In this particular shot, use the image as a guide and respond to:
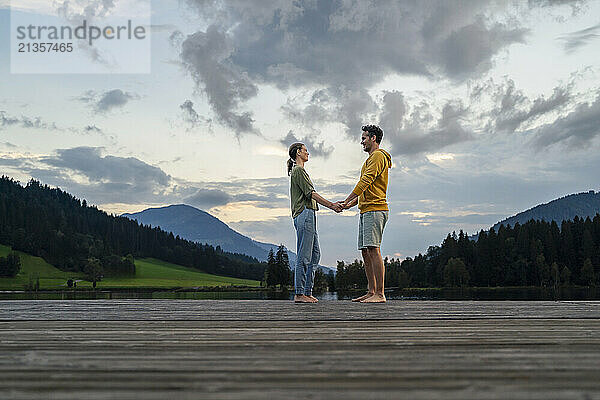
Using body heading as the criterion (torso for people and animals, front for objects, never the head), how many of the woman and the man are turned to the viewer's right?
1

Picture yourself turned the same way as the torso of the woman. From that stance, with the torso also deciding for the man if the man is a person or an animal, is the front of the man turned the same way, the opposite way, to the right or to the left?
the opposite way

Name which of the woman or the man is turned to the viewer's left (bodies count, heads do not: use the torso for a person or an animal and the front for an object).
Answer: the man

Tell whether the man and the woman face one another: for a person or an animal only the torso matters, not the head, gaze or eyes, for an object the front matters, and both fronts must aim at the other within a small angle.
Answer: yes

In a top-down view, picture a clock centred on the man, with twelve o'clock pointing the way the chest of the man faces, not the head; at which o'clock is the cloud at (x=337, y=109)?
The cloud is roughly at 3 o'clock from the man.

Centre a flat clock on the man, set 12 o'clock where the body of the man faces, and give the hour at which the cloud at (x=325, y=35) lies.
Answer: The cloud is roughly at 3 o'clock from the man.

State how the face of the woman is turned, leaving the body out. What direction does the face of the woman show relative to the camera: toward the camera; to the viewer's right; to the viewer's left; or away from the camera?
to the viewer's right

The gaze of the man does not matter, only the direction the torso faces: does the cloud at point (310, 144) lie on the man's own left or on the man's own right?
on the man's own right

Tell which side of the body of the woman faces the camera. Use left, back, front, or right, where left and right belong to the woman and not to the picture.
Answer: right

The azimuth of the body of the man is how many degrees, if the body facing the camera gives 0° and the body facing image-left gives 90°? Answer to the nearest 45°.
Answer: approximately 90°

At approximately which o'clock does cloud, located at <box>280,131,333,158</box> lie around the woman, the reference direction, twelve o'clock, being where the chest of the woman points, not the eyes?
The cloud is roughly at 9 o'clock from the woman.
